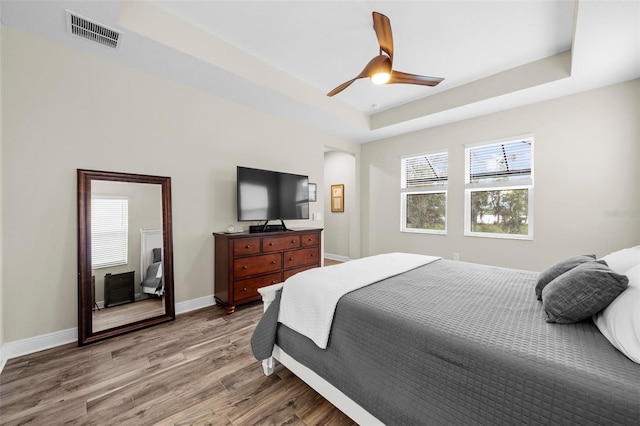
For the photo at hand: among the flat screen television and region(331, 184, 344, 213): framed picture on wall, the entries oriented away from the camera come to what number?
0

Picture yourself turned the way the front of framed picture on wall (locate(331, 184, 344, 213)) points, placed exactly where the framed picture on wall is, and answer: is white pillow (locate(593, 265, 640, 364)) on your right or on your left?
on your left

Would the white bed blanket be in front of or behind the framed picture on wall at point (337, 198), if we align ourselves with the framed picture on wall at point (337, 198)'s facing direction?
in front

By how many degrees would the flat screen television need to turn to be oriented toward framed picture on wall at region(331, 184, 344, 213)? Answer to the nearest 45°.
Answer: approximately 90° to its left

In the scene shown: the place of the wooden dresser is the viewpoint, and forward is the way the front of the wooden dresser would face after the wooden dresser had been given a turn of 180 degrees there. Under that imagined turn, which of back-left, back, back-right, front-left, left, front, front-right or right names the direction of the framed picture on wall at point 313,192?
right

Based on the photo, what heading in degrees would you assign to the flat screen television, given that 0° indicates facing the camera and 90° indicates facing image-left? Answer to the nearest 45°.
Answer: approximately 315°

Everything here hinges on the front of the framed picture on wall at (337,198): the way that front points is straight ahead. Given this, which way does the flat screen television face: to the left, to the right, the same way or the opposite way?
to the left

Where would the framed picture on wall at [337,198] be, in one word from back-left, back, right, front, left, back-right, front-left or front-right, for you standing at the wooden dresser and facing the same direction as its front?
left

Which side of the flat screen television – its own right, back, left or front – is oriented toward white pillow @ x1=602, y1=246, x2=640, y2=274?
front

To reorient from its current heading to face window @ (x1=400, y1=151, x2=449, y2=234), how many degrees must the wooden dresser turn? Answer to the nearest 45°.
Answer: approximately 45° to its left

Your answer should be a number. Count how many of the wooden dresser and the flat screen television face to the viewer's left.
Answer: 0

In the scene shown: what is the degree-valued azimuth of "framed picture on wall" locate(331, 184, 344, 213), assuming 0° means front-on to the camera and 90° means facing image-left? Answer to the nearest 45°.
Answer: approximately 45°

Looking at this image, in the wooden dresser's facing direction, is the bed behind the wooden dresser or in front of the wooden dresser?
in front
